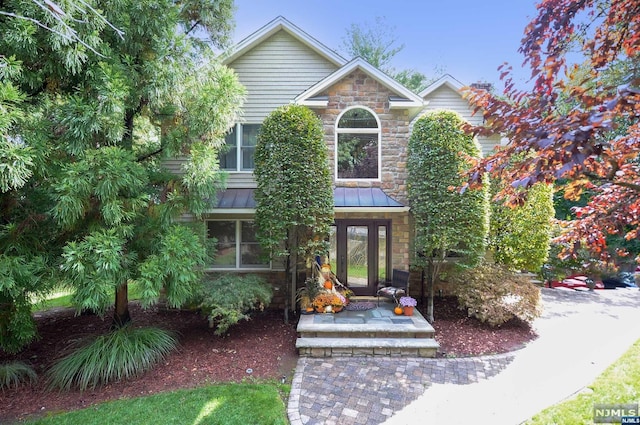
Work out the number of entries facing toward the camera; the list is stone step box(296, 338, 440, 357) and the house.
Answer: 2

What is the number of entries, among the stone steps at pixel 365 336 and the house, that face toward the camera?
2

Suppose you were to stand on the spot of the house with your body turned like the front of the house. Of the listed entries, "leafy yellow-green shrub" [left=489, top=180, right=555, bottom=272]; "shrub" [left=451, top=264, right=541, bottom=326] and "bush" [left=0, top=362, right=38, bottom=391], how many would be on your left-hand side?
2

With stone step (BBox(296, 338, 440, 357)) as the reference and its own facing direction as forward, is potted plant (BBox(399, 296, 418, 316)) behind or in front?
behind

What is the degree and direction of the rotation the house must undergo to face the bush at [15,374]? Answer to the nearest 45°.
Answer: approximately 45° to its right

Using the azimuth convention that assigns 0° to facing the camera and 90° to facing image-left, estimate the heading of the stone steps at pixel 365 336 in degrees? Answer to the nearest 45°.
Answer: approximately 0°

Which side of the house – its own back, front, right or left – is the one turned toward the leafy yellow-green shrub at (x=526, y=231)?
left
